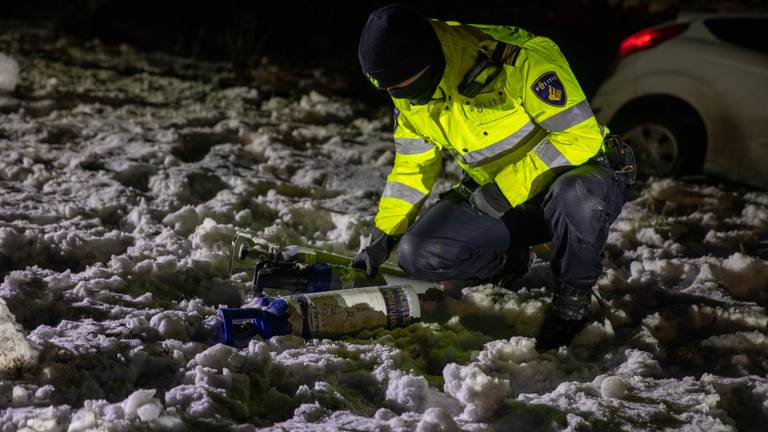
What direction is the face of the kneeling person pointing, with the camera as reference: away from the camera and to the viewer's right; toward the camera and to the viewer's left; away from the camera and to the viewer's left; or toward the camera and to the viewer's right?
toward the camera and to the viewer's left

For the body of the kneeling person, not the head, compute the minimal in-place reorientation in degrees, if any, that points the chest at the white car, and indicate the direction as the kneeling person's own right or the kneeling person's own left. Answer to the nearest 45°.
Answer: approximately 180°

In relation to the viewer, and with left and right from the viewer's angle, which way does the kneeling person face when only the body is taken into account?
facing the viewer and to the left of the viewer
